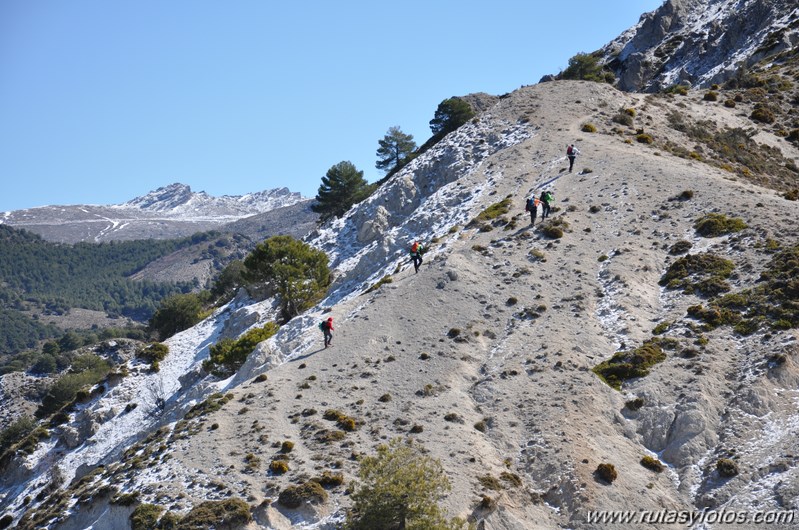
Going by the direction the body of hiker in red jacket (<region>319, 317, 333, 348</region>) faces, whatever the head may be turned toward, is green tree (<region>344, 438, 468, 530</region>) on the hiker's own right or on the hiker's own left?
on the hiker's own right

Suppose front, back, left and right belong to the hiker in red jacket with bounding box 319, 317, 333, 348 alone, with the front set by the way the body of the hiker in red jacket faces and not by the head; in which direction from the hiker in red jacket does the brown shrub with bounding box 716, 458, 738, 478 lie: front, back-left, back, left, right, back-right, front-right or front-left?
right

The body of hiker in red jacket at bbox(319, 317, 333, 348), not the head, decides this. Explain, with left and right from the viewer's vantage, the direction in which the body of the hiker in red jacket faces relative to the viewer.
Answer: facing away from the viewer and to the right of the viewer

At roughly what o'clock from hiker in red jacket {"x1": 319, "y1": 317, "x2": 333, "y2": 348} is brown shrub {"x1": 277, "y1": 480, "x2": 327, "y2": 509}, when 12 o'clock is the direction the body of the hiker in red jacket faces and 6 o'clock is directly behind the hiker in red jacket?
The brown shrub is roughly at 5 o'clock from the hiker in red jacket.

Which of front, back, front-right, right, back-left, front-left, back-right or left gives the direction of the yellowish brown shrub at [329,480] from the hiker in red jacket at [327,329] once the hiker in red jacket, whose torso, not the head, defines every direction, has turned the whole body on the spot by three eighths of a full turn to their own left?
left

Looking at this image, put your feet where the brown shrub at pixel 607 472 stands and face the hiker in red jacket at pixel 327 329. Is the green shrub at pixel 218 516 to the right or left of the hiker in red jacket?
left

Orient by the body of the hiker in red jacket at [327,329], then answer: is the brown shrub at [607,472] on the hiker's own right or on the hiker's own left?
on the hiker's own right

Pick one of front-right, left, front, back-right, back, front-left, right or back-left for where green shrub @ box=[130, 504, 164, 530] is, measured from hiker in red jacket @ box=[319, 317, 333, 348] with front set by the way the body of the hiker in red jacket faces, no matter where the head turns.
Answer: back

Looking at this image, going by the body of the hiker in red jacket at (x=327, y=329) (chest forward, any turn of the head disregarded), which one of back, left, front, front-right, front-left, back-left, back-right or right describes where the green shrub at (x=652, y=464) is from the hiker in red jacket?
right
